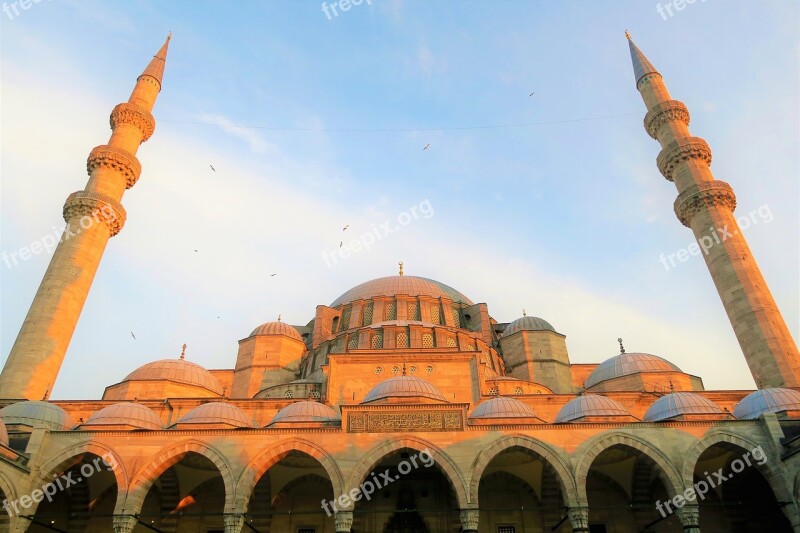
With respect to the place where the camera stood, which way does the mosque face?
facing the viewer
